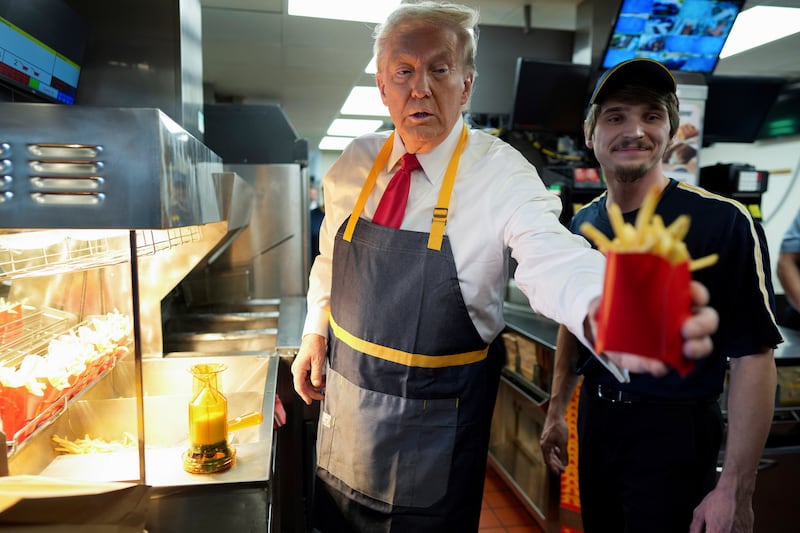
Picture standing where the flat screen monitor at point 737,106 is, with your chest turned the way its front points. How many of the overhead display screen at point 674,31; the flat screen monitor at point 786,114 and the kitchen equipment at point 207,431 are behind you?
1

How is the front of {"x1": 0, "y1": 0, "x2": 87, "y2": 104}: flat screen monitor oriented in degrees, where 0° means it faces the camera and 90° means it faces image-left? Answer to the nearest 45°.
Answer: approximately 315°

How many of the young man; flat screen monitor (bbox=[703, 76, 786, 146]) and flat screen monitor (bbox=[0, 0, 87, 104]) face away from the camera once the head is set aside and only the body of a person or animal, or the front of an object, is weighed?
0

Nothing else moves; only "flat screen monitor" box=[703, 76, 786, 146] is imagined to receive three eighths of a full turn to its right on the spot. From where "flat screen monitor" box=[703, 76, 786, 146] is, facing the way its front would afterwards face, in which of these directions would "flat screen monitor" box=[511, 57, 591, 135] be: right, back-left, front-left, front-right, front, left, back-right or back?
left

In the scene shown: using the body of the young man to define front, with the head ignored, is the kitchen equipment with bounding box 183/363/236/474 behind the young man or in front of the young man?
in front

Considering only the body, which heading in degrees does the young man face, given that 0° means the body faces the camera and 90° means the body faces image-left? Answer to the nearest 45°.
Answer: approximately 45°

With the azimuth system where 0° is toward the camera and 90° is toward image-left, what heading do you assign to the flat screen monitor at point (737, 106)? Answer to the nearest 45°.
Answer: approximately 0°

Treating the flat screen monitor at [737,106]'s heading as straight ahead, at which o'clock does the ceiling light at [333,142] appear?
The ceiling light is roughly at 4 o'clock from the flat screen monitor.

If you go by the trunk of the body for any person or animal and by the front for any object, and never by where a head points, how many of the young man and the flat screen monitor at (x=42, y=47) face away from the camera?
0

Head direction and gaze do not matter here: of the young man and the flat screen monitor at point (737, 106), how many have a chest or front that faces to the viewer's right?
0

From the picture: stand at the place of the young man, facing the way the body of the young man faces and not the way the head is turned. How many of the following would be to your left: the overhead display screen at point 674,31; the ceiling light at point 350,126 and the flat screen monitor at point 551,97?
0

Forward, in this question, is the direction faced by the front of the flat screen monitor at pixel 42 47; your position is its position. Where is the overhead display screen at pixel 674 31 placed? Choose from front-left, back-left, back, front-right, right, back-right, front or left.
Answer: front-left

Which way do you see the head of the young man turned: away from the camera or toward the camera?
toward the camera

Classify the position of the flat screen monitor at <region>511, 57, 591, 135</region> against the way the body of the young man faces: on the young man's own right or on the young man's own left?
on the young man's own right

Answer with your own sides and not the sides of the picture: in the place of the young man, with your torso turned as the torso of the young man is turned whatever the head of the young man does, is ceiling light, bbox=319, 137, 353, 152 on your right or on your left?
on your right

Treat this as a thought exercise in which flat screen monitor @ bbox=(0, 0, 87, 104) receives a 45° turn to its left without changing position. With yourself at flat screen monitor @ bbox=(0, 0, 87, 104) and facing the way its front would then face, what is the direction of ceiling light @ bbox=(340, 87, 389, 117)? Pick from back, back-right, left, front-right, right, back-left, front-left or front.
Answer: front-left

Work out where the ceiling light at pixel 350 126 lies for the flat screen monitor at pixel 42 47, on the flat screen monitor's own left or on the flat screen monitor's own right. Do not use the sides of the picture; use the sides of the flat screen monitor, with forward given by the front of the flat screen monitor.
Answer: on the flat screen monitor's own left
